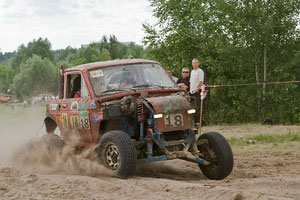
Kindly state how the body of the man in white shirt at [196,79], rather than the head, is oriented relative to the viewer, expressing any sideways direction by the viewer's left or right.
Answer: facing the viewer and to the left of the viewer

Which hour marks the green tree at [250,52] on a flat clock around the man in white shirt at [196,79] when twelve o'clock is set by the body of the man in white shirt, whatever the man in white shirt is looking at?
The green tree is roughly at 5 o'clock from the man in white shirt.

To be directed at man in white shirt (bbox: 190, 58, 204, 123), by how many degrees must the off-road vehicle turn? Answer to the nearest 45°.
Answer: approximately 135° to its left

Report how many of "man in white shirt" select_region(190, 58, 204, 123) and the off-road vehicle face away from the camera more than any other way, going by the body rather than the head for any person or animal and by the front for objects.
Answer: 0

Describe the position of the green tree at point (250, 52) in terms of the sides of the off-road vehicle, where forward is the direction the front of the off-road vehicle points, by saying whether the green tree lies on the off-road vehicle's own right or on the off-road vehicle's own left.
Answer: on the off-road vehicle's own left

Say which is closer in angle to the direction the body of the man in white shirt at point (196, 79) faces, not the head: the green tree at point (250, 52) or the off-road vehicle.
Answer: the off-road vehicle
